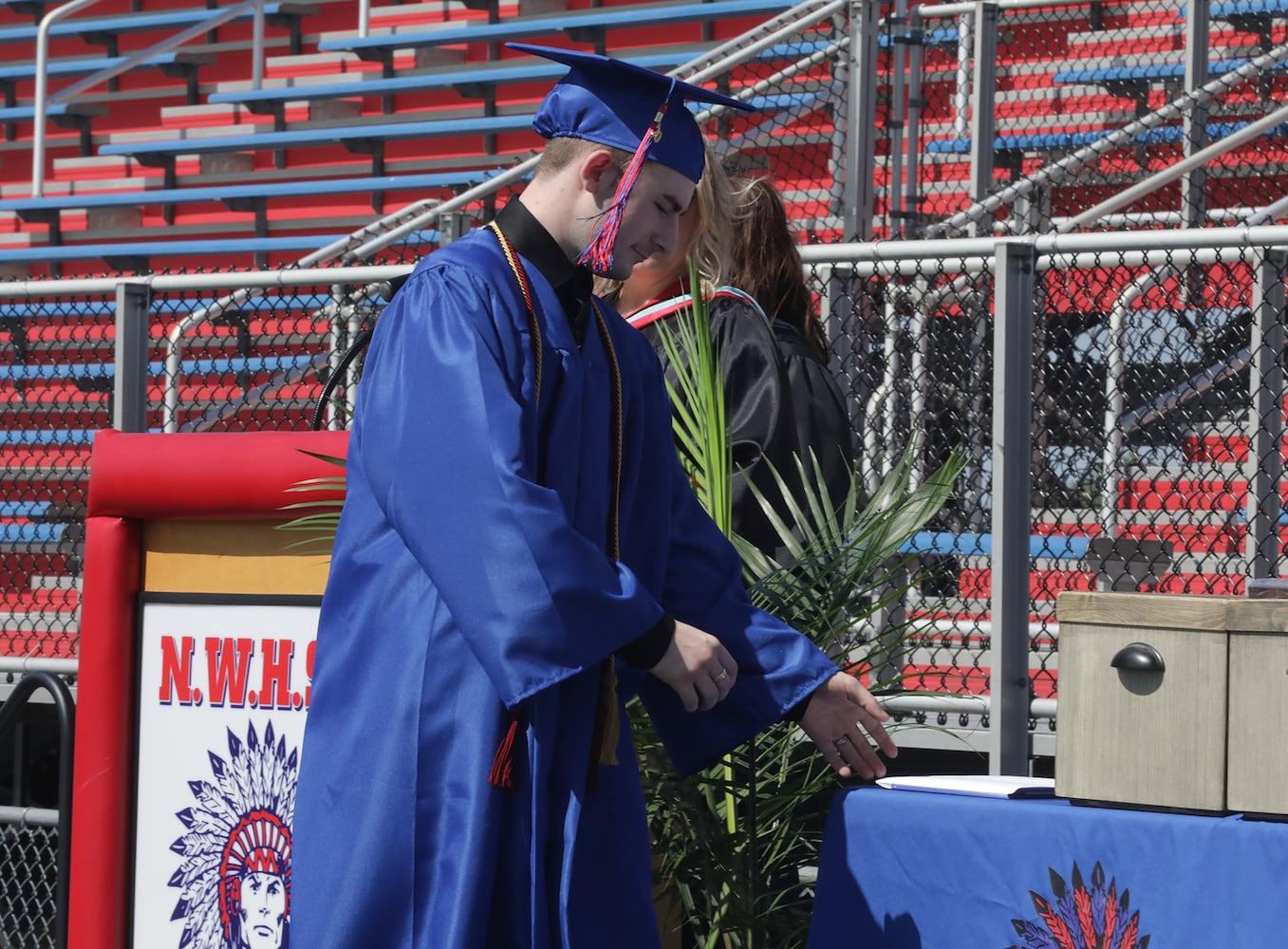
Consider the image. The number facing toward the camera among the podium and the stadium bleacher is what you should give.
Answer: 2

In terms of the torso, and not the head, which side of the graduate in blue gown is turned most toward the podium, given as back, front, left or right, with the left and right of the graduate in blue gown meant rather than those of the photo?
back

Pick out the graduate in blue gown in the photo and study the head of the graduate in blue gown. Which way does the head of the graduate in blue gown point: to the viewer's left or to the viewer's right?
to the viewer's right

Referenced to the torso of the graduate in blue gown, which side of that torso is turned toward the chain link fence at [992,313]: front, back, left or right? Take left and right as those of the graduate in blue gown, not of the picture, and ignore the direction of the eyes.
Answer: left

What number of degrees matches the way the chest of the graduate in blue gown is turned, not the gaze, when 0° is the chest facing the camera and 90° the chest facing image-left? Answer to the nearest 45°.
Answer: approximately 315°

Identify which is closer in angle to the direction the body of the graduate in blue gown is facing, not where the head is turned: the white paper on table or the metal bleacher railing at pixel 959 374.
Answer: the white paper on table

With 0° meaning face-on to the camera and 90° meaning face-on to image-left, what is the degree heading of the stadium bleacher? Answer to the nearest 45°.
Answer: approximately 0°

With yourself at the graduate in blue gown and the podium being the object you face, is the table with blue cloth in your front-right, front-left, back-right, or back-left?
back-right
